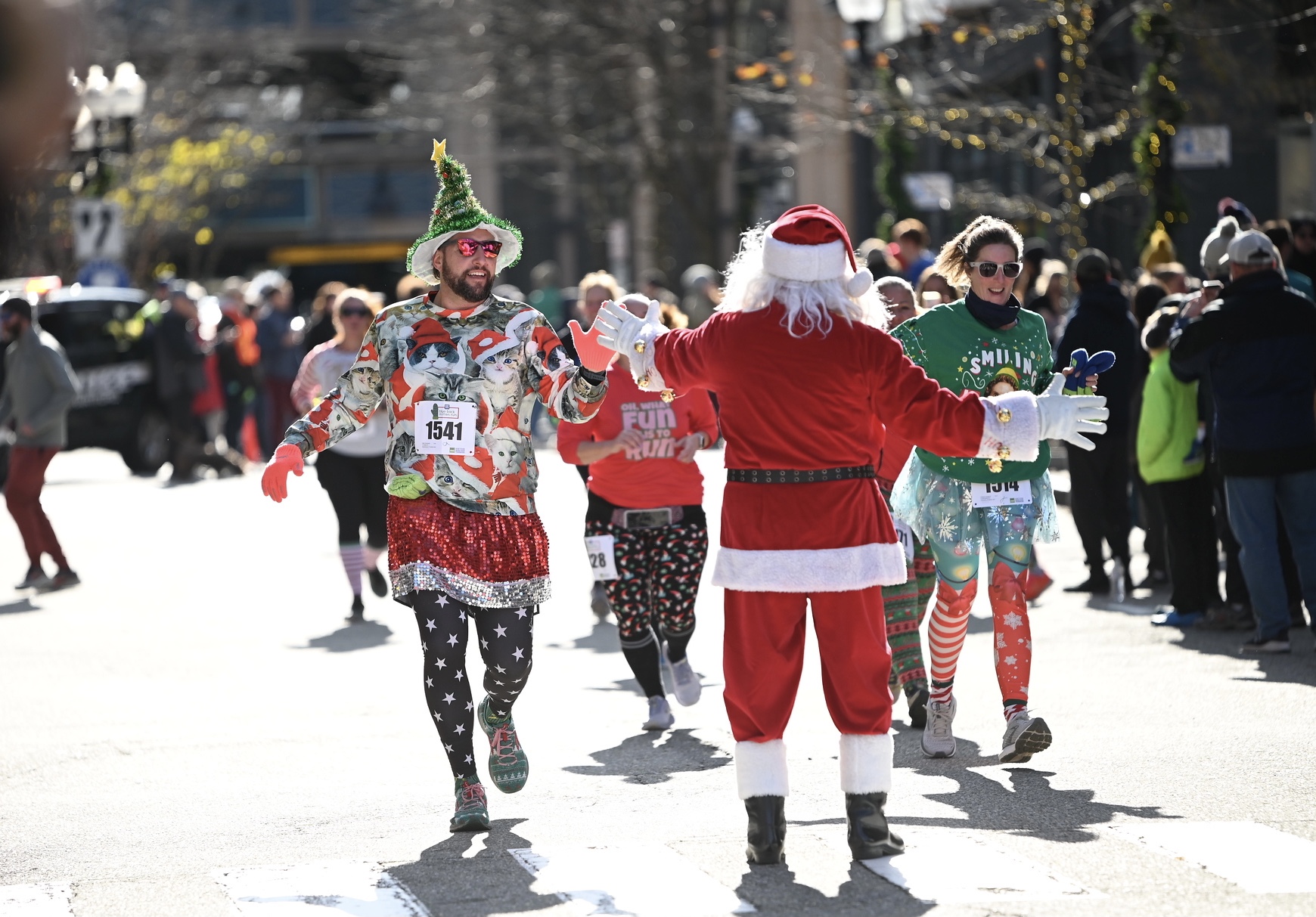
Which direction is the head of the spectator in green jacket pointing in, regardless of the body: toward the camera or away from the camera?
away from the camera

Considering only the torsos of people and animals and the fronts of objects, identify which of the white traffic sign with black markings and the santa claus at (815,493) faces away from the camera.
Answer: the santa claus

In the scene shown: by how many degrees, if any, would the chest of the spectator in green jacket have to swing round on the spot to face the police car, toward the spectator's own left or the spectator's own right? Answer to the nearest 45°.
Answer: approximately 45° to the spectator's own right

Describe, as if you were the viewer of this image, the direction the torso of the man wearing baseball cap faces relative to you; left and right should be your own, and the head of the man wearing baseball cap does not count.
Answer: facing away from the viewer and to the left of the viewer

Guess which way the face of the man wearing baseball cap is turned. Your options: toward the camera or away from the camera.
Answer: away from the camera

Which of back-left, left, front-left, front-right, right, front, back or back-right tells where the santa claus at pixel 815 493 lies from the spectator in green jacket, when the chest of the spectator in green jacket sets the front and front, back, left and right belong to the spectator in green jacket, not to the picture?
left

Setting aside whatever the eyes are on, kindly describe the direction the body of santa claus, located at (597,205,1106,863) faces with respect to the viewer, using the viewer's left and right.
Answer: facing away from the viewer

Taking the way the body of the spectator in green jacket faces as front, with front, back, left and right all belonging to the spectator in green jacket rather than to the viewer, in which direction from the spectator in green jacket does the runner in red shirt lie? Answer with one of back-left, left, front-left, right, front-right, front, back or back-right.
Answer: front-left

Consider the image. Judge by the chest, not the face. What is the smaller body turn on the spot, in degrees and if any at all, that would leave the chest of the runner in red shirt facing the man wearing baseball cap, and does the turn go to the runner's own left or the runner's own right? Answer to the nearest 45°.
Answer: approximately 90° to the runner's own left

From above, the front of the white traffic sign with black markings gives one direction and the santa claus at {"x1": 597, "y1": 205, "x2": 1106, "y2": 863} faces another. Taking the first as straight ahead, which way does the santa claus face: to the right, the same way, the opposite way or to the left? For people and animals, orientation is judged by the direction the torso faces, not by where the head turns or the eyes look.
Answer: the opposite way

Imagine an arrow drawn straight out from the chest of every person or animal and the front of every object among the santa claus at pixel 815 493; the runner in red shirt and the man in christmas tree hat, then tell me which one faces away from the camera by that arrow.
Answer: the santa claus

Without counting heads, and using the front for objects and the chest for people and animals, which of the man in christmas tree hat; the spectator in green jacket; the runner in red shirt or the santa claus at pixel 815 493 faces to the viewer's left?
the spectator in green jacket

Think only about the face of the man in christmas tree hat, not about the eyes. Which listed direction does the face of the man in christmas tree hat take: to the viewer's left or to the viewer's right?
to the viewer's right

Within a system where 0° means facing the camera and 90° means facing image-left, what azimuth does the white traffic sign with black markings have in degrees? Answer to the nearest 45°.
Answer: approximately 0°

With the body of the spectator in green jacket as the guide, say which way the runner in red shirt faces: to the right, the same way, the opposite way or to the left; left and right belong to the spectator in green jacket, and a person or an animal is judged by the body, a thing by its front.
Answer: to the left
